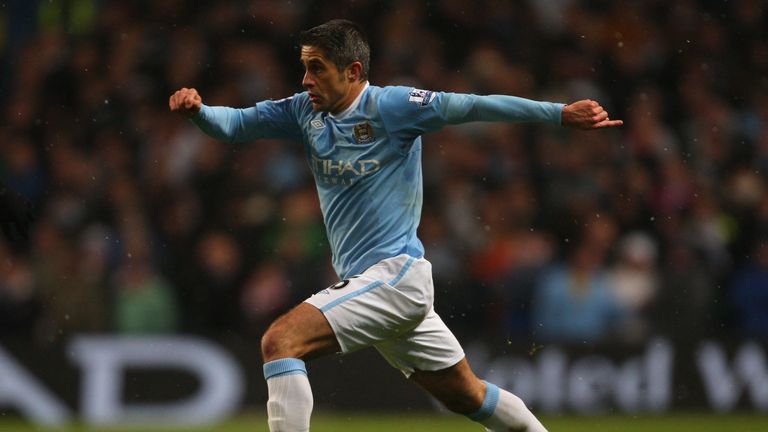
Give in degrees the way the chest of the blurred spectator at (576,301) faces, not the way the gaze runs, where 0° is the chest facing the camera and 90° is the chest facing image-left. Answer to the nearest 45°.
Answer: approximately 0°

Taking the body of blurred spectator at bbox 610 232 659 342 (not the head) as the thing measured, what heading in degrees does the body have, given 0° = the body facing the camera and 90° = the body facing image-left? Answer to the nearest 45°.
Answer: approximately 0°

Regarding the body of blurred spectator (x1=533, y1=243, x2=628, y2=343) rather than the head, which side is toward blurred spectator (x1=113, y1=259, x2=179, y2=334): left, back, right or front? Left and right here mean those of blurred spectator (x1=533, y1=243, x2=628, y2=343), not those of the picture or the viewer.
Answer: right

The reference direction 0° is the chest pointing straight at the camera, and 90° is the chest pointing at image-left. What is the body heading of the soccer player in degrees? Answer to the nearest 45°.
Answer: approximately 45°

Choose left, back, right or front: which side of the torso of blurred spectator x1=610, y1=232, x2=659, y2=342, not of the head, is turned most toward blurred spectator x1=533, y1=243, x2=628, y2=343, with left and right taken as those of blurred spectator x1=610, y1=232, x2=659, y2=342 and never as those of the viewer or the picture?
right

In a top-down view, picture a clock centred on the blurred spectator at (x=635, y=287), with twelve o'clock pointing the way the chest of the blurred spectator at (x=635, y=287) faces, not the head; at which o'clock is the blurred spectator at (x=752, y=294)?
the blurred spectator at (x=752, y=294) is roughly at 8 o'clock from the blurred spectator at (x=635, y=287).

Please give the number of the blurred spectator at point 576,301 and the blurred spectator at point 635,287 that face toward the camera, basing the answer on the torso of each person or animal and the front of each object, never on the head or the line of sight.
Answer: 2

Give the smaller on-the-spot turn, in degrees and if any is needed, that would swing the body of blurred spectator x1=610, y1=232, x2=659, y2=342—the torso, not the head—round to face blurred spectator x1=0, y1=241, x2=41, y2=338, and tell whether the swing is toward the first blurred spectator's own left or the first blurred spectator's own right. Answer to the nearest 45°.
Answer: approximately 90° to the first blurred spectator's own right

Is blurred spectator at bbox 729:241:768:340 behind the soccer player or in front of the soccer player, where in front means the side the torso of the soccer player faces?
behind

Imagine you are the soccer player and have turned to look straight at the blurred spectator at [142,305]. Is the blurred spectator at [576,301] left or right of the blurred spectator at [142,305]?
right
